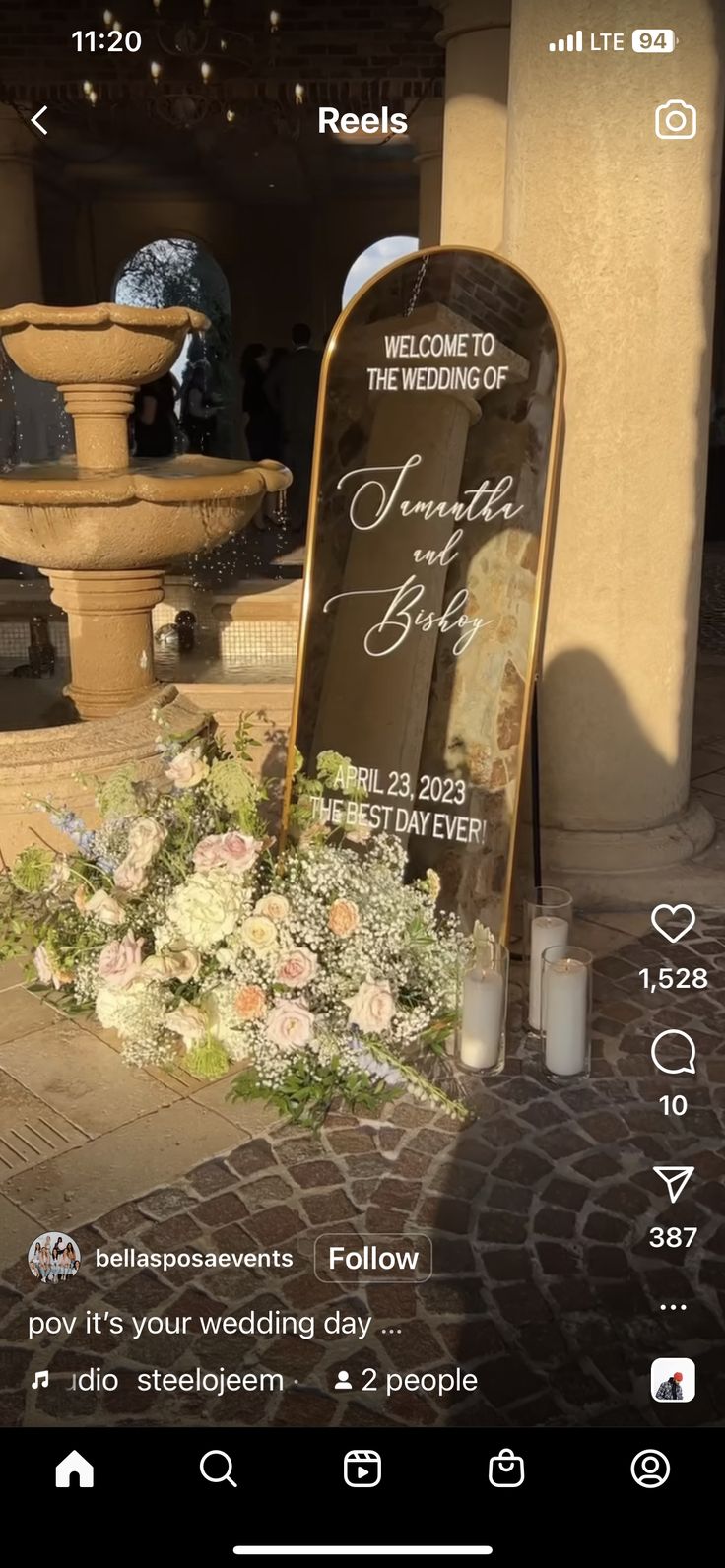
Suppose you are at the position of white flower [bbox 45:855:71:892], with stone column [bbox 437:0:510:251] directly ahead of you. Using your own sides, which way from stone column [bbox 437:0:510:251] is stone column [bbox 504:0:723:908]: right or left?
right

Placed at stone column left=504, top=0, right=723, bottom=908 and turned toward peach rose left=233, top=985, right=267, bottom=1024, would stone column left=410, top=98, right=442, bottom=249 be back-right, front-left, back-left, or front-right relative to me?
back-right
